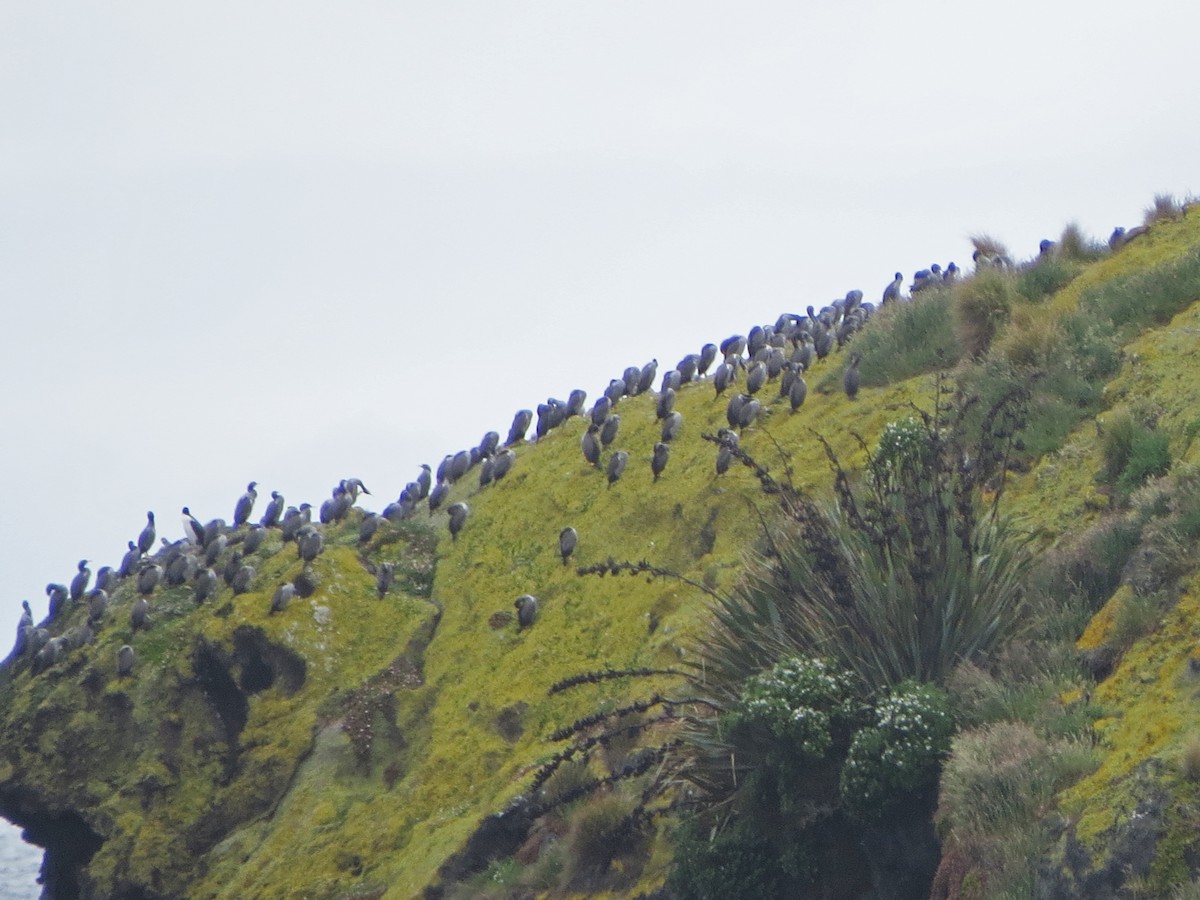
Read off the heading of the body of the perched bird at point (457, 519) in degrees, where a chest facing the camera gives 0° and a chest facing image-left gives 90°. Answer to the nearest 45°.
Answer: approximately 225°

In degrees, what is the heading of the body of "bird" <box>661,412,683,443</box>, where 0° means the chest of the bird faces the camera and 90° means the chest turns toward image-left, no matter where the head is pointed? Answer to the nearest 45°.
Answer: approximately 225°

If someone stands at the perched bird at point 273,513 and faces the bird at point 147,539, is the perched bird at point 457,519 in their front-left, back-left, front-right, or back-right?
back-left

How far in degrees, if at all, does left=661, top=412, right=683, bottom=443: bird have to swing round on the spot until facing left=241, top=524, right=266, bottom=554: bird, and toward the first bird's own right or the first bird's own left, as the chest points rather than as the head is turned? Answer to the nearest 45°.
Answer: approximately 135° to the first bird's own left
